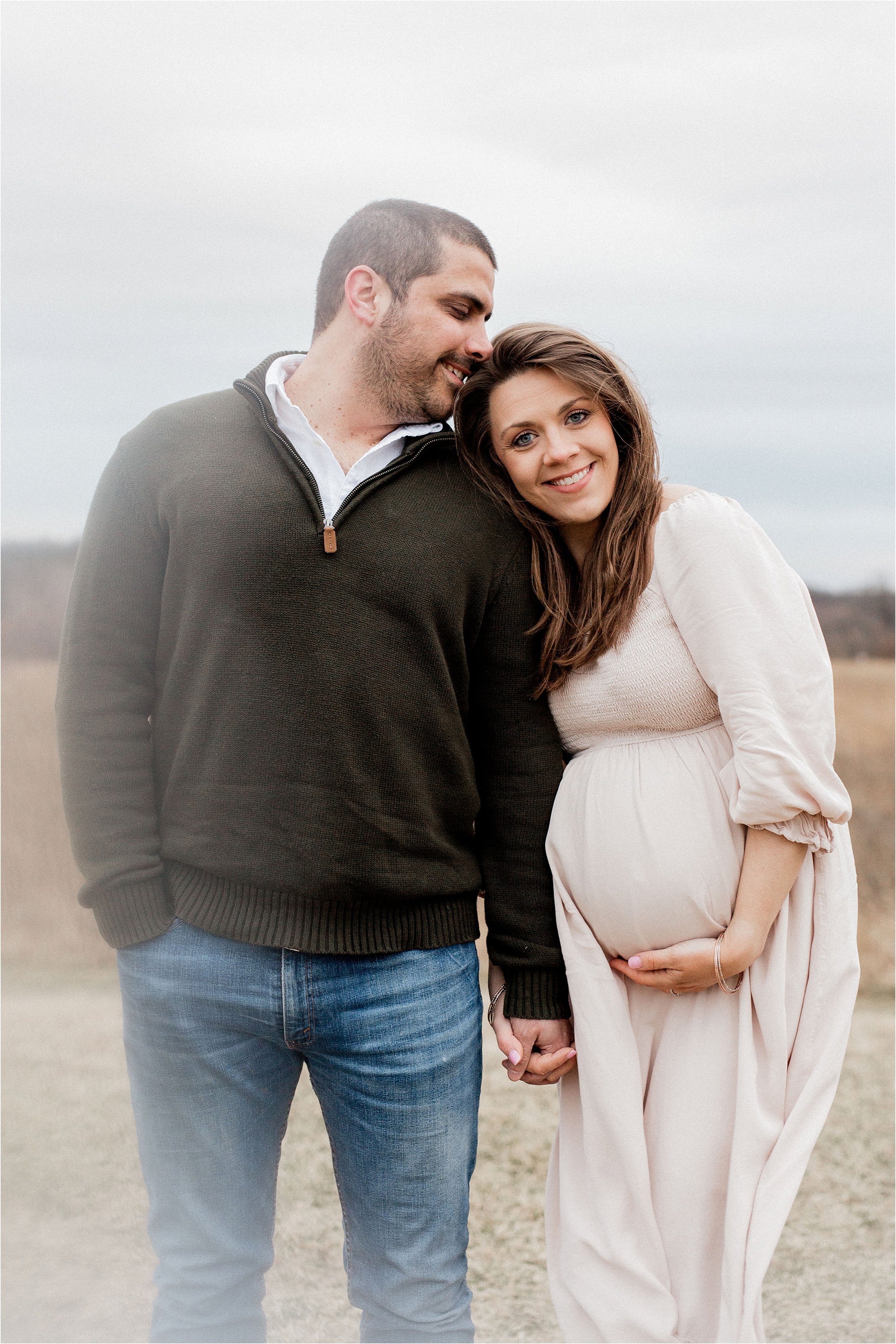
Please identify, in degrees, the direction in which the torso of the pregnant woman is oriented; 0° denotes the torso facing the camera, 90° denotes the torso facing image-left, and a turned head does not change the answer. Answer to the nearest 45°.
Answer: approximately 45°

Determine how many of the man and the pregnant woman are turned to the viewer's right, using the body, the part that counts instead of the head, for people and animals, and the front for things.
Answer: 0
